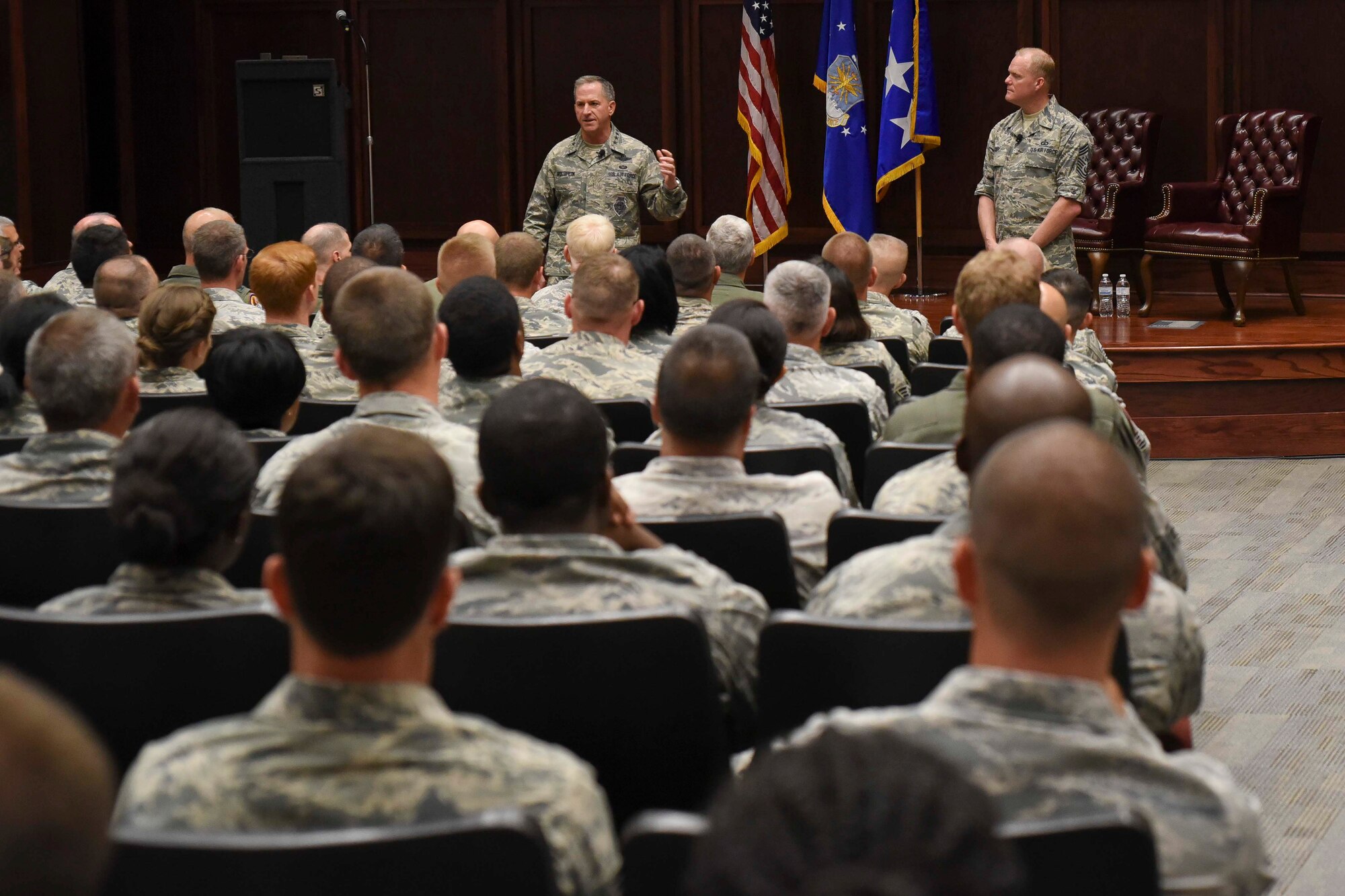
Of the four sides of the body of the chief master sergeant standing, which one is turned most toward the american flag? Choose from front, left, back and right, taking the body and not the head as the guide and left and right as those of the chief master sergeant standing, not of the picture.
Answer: right

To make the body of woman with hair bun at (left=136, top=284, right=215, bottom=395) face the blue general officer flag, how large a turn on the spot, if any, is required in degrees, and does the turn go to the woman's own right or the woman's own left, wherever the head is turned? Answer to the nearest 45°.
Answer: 0° — they already face it

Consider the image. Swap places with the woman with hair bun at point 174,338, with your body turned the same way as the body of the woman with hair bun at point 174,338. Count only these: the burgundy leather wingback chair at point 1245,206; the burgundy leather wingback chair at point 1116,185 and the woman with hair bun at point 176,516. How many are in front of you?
2

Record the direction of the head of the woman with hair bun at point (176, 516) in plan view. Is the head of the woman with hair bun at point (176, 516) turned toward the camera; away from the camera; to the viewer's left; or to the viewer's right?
away from the camera

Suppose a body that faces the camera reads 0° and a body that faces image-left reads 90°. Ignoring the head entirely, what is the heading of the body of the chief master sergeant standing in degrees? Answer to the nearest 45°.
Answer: approximately 45°

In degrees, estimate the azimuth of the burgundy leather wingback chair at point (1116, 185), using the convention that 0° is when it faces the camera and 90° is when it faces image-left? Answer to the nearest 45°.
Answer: approximately 45°

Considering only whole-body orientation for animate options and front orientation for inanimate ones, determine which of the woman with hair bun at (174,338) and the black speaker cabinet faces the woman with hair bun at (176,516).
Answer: the black speaker cabinet

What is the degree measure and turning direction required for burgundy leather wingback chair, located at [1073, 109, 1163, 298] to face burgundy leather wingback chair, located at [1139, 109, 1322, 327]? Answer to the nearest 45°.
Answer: approximately 90° to its left

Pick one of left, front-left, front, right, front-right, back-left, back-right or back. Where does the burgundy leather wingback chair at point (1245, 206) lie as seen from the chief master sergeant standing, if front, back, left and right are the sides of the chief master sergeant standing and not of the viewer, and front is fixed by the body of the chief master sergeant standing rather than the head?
back

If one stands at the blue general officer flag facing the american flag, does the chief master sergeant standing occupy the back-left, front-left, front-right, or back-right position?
back-left

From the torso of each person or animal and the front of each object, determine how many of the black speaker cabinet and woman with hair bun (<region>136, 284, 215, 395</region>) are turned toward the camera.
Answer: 1
